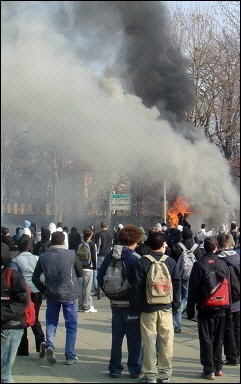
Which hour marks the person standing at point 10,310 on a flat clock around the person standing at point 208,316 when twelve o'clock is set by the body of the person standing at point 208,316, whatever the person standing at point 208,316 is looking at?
the person standing at point 10,310 is roughly at 8 o'clock from the person standing at point 208,316.

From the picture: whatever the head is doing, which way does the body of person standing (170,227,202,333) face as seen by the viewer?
away from the camera

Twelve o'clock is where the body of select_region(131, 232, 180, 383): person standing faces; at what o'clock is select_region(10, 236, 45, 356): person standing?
select_region(10, 236, 45, 356): person standing is roughly at 10 o'clock from select_region(131, 232, 180, 383): person standing.

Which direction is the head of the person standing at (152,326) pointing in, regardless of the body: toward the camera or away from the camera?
away from the camera

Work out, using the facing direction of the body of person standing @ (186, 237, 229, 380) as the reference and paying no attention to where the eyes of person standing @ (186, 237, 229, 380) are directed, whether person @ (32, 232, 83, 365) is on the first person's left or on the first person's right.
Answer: on the first person's left

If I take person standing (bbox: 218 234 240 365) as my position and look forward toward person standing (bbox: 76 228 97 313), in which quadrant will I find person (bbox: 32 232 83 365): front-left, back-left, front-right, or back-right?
front-left

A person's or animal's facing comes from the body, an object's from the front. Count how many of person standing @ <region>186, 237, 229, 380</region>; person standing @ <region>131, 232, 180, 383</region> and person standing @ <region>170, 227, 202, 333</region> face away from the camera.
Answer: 3

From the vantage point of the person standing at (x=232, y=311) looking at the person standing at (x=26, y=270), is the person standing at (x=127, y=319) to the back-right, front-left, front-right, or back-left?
front-left

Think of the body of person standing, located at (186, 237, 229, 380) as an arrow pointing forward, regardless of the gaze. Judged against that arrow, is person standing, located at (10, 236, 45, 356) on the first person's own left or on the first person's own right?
on the first person's own left

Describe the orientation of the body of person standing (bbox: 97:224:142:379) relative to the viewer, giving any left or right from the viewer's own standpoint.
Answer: facing away from the viewer and to the right of the viewer

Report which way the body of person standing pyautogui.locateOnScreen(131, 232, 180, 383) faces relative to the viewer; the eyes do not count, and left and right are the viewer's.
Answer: facing away from the viewer

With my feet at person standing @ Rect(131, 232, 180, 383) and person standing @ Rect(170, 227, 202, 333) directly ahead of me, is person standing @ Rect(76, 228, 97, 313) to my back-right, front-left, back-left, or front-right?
front-left

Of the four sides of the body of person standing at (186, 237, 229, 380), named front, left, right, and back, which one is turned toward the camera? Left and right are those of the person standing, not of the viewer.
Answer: back

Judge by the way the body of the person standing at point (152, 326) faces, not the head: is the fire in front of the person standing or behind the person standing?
in front

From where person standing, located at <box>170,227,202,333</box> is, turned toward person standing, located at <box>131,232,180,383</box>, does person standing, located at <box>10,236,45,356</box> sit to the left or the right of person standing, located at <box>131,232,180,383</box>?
right

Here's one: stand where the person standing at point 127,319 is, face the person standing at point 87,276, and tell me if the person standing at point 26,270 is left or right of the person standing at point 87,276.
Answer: left

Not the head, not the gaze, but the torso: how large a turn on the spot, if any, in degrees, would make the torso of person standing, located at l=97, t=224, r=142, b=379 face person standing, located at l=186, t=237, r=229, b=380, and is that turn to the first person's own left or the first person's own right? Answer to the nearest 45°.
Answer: approximately 45° to the first person's own right
